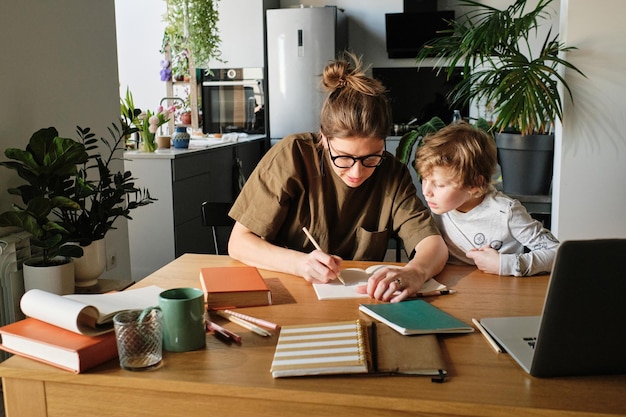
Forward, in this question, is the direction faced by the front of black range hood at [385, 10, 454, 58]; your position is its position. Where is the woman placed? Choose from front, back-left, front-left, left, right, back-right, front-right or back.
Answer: front

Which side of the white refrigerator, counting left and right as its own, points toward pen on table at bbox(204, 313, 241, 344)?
front

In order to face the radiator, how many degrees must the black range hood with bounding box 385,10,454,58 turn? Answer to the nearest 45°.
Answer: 0° — it already faces it

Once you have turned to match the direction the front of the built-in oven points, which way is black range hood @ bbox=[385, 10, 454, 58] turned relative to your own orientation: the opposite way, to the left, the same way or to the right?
the same way

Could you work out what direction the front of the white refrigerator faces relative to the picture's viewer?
facing the viewer

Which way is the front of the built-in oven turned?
toward the camera

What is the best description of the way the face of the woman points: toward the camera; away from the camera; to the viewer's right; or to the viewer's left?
toward the camera

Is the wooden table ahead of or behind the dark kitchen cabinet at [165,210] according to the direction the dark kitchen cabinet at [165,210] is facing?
ahead

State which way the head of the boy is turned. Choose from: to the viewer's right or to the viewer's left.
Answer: to the viewer's left

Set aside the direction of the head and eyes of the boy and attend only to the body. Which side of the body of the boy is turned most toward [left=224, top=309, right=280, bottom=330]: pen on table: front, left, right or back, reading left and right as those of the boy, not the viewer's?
front

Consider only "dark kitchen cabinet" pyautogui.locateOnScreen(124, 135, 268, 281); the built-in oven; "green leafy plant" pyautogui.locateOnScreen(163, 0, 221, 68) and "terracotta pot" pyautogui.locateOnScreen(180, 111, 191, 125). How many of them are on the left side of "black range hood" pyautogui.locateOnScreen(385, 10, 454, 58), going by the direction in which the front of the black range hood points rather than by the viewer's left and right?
0

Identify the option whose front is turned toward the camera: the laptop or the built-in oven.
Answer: the built-in oven

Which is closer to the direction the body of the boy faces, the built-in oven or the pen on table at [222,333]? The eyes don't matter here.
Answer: the pen on table

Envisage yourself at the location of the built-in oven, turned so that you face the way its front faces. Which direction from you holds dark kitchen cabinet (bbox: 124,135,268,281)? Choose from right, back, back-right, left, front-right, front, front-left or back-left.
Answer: front

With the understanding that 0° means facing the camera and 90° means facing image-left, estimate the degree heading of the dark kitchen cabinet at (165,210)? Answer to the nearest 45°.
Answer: approximately 315°

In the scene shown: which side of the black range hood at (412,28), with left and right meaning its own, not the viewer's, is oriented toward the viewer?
front

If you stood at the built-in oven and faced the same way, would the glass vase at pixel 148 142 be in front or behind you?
in front

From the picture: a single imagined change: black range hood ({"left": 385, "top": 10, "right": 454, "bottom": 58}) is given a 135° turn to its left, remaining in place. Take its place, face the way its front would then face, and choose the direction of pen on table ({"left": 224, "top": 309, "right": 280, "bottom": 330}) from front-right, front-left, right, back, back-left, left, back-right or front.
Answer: back-right

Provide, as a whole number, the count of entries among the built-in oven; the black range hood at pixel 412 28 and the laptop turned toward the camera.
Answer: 2

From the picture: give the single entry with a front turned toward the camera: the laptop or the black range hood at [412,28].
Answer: the black range hood
